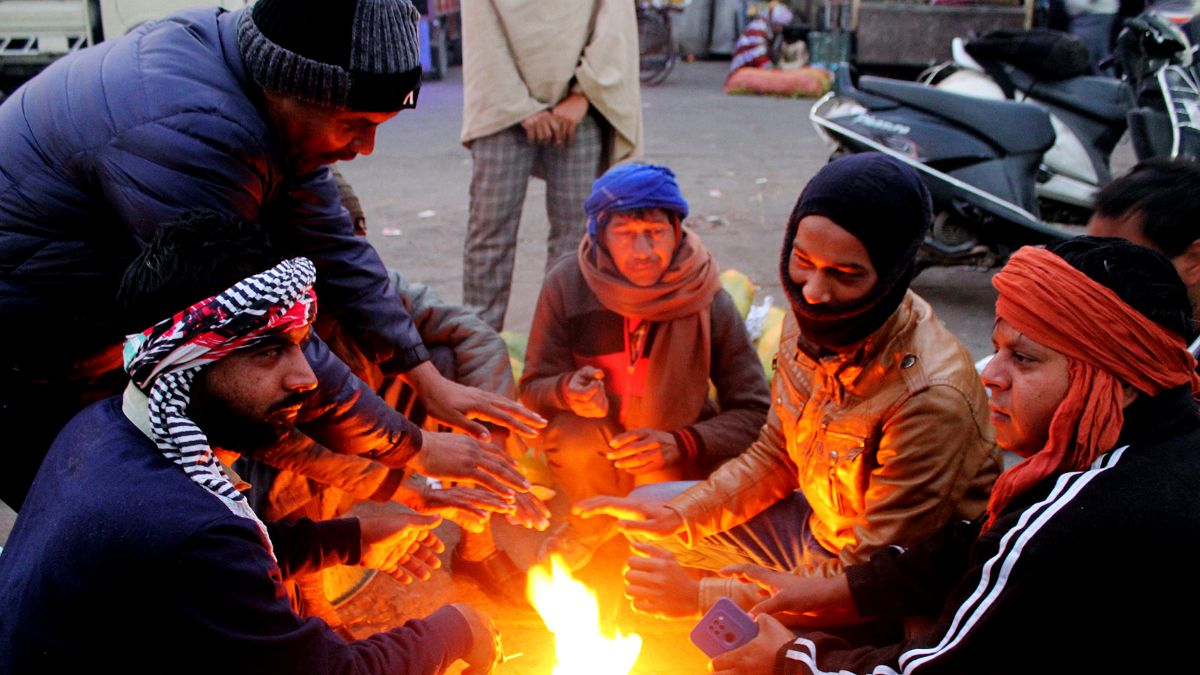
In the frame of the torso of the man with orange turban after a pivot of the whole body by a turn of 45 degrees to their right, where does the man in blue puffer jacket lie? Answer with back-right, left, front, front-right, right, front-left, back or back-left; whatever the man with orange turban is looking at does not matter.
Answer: front-left

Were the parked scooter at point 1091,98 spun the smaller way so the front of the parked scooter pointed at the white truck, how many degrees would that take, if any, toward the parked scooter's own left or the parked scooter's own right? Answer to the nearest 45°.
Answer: approximately 180°

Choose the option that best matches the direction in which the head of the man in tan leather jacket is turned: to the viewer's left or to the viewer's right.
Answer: to the viewer's left

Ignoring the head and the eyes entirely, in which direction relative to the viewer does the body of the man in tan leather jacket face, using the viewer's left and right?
facing the viewer and to the left of the viewer

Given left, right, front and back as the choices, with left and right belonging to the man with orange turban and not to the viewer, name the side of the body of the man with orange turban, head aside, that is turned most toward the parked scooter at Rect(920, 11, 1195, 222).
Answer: right

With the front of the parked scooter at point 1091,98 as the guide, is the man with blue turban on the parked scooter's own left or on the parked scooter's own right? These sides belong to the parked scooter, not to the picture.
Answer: on the parked scooter's own right

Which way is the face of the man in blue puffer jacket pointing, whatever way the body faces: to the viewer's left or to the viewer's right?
to the viewer's right

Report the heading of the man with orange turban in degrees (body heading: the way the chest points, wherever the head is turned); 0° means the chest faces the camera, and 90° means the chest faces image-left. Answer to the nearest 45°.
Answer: approximately 90°

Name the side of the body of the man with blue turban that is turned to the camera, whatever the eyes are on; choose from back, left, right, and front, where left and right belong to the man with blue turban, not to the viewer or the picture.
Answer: front

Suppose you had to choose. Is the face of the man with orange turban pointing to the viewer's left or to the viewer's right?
to the viewer's left

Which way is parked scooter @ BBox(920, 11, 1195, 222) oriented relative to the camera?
to the viewer's right

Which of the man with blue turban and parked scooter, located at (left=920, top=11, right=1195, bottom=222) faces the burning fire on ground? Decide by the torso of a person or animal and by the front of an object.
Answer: the man with blue turban
